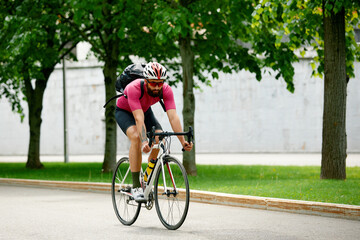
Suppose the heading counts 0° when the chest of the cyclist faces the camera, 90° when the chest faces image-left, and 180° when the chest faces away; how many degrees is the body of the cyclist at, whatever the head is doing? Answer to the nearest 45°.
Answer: approximately 315°

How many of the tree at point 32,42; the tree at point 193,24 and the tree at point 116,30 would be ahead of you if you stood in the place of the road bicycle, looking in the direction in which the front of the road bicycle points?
0

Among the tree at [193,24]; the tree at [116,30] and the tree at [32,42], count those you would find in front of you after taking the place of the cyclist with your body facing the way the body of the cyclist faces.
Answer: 0

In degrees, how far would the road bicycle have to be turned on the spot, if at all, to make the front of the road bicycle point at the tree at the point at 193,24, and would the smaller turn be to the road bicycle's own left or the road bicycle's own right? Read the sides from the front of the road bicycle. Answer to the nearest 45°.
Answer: approximately 135° to the road bicycle's own left

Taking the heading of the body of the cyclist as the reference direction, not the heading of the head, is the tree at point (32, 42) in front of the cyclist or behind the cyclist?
behind

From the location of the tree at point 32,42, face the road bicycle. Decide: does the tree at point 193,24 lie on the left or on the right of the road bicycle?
left

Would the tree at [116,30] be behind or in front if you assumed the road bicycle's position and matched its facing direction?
behind

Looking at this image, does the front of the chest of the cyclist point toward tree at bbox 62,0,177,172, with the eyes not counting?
no

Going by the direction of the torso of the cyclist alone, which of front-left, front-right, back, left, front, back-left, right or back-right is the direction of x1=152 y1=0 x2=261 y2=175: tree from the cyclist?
back-left

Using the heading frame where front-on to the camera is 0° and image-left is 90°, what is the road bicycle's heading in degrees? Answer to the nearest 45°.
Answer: approximately 315°
